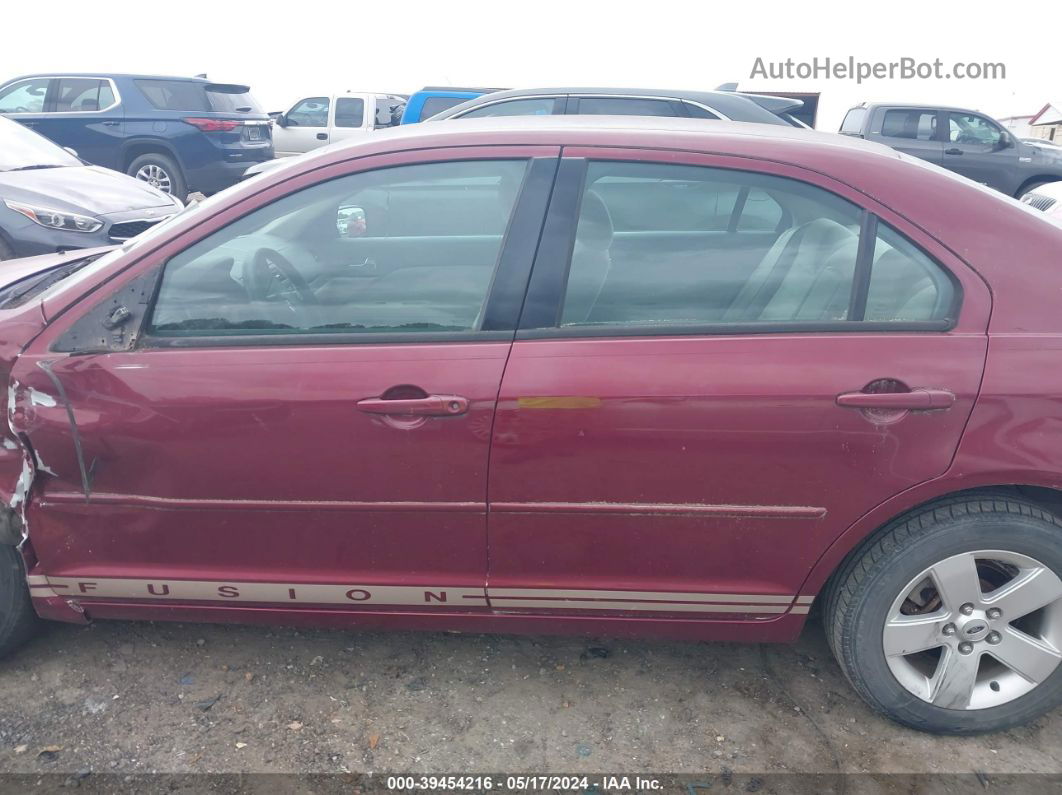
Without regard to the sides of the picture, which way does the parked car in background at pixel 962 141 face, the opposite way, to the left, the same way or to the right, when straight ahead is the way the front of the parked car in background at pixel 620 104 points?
the opposite way

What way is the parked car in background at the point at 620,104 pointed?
to the viewer's left

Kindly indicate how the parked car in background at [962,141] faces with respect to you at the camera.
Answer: facing to the right of the viewer

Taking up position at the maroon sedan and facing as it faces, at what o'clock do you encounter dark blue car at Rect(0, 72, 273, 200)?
The dark blue car is roughly at 2 o'clock from the maroon sedan.

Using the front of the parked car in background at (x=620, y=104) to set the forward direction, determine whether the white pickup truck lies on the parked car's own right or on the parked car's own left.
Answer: on the parked car's own right

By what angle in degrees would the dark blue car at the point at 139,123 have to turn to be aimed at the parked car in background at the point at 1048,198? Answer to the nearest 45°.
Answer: approximately 180°

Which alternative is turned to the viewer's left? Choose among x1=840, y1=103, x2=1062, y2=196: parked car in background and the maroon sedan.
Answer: the maroon sedan

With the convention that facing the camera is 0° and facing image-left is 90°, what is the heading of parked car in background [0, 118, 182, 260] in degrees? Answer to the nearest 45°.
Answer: approximately 315°

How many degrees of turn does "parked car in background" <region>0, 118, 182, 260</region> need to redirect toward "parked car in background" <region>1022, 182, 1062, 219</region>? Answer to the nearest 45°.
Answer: approximately 45° to its left

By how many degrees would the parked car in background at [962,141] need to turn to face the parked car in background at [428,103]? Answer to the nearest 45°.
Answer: approximately 135° to its right

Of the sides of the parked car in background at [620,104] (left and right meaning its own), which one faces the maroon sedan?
left

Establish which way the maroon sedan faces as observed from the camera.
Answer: facing to the left of the viewer

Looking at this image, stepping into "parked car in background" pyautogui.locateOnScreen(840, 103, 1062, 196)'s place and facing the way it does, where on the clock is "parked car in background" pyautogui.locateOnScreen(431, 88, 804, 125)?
"parked car in background" pyautogui.locateOnScreen(431, 88, 804, 125) is roughly at 4 o'clock from "parked car in background" pyautogui.locateOnScreen(840, 103, 1062, 196).

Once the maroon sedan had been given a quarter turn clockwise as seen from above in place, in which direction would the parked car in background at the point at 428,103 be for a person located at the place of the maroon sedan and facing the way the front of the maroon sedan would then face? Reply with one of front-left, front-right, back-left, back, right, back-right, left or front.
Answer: front

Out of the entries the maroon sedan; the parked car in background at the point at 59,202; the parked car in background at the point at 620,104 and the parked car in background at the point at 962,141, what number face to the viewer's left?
2

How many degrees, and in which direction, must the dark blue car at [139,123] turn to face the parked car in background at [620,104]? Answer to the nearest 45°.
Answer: approximately 180°
